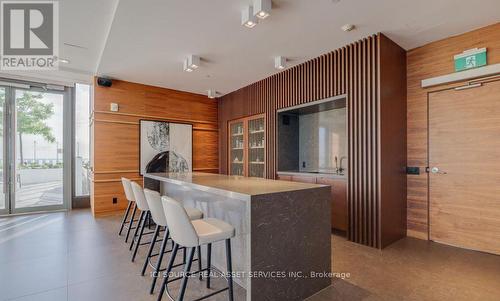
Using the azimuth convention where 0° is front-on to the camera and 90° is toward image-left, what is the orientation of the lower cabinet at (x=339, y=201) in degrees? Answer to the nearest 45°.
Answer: approximately 45°

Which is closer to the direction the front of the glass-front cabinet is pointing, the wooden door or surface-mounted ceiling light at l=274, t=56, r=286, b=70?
the surface-mounted ceiling light

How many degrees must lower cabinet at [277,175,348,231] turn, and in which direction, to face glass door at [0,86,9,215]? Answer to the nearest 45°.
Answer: approximately 45° to its right

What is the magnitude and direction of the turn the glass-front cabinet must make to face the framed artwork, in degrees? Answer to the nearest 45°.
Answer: approximately 45° to its right

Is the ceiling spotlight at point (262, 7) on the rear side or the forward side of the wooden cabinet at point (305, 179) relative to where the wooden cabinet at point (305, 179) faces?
on the forward side

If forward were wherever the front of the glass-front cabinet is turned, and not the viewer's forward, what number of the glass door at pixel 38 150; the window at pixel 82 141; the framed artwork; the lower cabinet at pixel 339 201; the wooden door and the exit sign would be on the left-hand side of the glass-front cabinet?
3

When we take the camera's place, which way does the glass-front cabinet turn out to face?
facing the viewer and to the left of the viewer

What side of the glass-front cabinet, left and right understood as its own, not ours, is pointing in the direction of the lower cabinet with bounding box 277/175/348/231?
left

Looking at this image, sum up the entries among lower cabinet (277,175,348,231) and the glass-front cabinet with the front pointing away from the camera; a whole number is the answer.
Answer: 0

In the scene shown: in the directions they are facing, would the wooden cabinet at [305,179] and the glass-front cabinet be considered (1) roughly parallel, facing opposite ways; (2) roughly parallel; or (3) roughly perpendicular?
roughly parallel

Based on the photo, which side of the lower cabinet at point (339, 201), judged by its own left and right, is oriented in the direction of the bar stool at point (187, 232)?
front

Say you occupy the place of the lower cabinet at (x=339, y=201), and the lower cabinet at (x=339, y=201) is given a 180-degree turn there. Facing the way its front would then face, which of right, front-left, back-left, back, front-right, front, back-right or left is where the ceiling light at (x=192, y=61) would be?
back-left

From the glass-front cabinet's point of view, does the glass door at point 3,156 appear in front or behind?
in front
